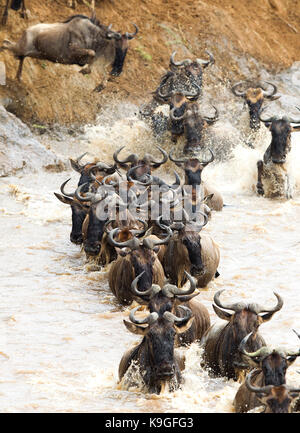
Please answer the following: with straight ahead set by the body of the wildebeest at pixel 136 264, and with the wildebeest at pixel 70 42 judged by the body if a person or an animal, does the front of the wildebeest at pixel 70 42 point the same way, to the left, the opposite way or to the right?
to the left

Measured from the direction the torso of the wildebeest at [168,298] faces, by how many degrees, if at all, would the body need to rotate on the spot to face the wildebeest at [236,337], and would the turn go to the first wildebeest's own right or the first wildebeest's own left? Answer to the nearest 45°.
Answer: approximately 90° to the first wildebeest's own left

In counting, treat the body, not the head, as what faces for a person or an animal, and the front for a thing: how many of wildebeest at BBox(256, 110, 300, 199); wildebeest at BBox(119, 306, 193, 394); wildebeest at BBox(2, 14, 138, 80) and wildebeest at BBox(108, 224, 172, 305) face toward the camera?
3

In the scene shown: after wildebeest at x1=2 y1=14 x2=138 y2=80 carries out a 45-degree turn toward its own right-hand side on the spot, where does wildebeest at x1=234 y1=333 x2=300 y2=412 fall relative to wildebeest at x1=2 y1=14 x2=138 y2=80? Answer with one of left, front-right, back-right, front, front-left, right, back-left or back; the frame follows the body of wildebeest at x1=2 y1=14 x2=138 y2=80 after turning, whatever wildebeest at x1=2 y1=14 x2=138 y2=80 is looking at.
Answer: front-right

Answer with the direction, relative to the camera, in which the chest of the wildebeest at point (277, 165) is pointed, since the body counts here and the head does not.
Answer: toward the camera

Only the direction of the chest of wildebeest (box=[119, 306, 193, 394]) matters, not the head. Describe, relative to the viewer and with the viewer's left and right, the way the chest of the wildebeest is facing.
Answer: facing the viewer

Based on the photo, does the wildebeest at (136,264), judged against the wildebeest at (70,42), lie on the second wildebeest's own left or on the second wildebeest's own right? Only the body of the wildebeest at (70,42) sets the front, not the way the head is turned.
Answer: on the second wildebeest's own right

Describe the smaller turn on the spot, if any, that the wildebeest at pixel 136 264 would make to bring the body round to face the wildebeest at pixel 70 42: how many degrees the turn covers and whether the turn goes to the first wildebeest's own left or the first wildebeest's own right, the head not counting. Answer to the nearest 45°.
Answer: approximately 180°

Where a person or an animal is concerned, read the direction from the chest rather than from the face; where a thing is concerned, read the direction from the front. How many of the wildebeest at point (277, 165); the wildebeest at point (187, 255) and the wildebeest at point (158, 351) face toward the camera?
3

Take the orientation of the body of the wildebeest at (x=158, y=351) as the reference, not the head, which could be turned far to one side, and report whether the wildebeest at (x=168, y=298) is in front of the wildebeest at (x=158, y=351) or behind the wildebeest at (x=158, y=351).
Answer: behind

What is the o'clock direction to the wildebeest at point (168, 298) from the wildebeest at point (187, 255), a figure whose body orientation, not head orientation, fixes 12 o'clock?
the wildebeest at point (168, 298) is roughly at 12 o'clock from the wildebeest at point (187, 255).

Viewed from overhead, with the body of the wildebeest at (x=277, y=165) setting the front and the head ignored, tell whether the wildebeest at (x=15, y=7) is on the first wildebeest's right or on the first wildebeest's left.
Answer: on the first wildebeest's right
